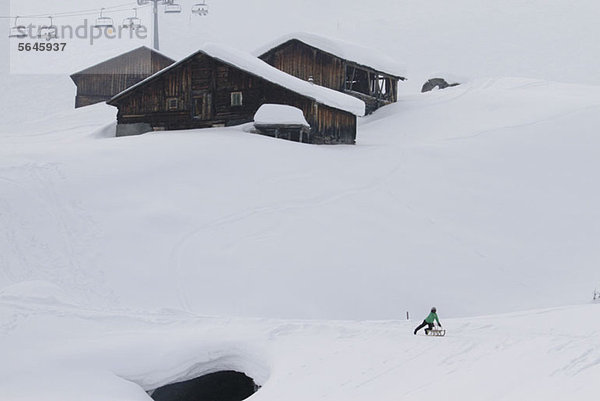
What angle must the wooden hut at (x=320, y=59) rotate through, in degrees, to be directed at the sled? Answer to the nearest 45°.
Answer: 0° — it already faces it

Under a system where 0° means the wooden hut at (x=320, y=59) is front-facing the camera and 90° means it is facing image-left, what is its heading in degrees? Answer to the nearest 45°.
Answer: approximately 0°

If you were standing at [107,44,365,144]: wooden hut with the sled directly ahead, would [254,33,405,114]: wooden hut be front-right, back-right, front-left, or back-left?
back-left
